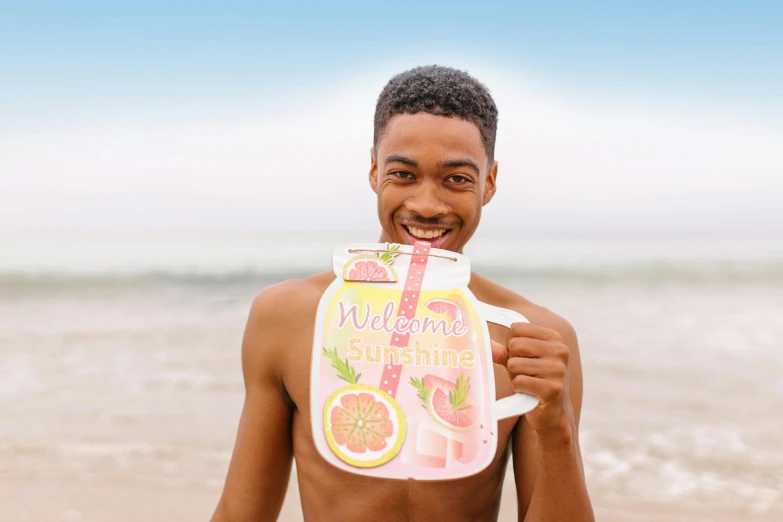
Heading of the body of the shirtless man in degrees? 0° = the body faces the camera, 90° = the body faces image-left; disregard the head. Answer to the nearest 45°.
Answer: approximately 0°
